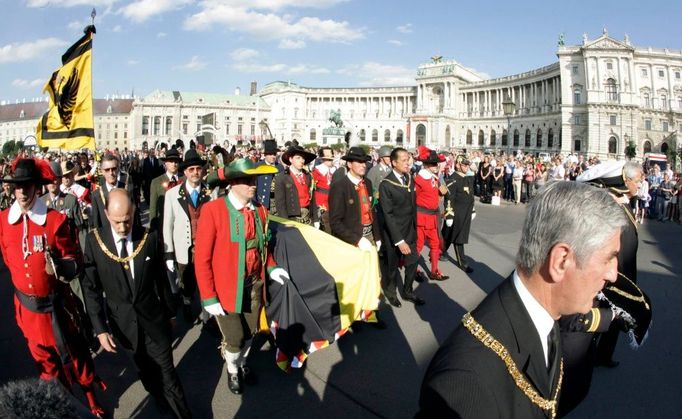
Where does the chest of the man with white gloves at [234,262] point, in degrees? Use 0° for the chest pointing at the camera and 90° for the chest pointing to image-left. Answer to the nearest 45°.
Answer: approximately 315°
